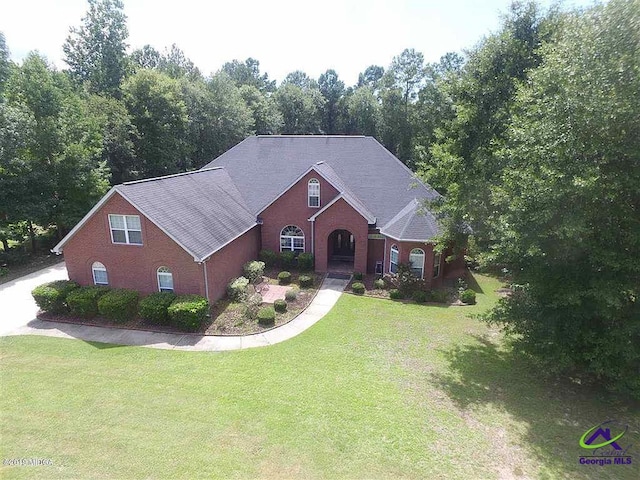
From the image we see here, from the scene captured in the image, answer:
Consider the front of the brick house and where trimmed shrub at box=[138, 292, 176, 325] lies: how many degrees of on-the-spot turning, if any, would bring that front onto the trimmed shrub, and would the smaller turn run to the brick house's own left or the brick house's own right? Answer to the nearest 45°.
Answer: approximately 45° to the brick house's own right

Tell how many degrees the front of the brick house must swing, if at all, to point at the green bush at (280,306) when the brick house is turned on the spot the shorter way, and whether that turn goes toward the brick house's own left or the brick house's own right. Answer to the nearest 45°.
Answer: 0° — it already faces it

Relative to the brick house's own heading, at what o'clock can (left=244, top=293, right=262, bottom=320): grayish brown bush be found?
The grayish brown bush is roughly at 12 o'clock from the brick house.

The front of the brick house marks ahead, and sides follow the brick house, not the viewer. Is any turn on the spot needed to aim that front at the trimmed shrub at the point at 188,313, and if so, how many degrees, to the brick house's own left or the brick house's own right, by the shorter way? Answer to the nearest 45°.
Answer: approximately 45° to the brick house's own right

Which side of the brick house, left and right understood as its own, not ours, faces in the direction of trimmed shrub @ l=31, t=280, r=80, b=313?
right

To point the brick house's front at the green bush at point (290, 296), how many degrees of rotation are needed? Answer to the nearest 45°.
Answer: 0° — it already faces it

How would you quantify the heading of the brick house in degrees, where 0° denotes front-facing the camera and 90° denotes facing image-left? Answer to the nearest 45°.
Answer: approximately 0°

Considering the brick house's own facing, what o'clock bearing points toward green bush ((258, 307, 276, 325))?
The green bush is roughly at 12 o'clock from the brick house.
